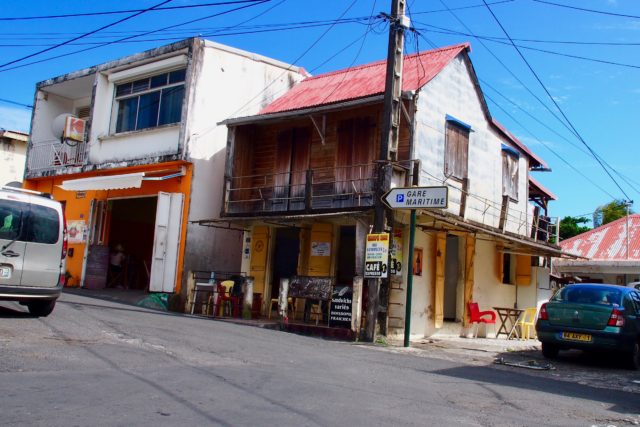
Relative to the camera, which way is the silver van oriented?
away from the camera

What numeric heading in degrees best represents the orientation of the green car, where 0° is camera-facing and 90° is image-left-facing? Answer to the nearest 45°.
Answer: approximately 225°

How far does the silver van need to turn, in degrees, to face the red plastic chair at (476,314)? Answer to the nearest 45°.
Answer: approximately 90° to its right

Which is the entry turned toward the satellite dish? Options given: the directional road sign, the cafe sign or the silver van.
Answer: the silver van

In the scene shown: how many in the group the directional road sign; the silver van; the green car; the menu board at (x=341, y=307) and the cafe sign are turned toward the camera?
3

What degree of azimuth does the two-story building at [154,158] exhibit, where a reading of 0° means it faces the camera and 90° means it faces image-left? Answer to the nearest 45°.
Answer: approximately 45°

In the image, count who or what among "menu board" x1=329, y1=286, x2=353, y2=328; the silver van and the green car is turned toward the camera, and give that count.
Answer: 1

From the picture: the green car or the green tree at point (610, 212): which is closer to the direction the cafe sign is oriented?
the green car

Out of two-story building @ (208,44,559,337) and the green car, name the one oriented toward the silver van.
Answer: the two-story building

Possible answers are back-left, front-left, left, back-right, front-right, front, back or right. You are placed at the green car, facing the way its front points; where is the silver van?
back

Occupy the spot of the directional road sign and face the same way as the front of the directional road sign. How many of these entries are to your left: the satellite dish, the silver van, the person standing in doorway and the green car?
1

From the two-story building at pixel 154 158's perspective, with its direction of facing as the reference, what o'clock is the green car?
The green car is roughly at 9 o'clock from the two-story building.

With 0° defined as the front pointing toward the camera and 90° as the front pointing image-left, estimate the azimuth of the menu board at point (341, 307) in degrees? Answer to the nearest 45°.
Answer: approximately 0°

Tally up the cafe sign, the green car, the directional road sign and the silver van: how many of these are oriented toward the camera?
2

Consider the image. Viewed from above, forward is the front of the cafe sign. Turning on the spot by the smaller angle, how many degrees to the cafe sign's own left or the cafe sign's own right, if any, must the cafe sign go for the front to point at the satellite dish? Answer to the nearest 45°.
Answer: approximately 135° to the cafe sign's own right
